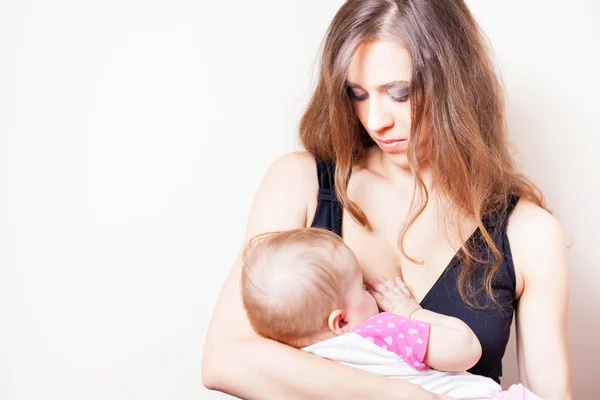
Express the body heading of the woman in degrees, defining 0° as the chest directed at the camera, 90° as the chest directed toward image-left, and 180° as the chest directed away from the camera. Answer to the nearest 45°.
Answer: approximately 0°

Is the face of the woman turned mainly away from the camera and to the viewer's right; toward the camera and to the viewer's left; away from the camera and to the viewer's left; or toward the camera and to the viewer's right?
toward the camera and to the viewer's left
